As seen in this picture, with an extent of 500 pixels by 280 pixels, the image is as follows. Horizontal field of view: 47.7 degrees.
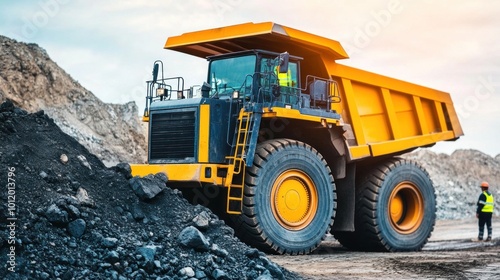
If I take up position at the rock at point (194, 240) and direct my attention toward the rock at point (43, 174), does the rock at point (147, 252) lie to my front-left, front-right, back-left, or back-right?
front-left

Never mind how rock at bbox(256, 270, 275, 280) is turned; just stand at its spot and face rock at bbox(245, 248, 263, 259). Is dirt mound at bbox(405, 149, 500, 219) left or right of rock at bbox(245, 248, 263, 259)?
right

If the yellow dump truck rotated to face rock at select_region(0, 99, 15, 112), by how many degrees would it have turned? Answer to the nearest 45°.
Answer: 0° — it already faces it

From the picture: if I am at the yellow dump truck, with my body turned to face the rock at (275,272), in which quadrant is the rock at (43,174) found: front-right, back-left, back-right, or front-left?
front-right

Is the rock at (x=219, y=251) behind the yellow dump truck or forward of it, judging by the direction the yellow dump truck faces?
forward

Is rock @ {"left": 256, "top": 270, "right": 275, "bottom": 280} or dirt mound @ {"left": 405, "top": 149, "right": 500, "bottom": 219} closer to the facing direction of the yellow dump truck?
the rock

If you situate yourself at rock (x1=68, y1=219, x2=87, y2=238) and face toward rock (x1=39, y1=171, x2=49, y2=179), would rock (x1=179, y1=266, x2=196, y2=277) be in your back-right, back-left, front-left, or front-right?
back-right

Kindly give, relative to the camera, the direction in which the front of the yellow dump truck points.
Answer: facing the viewer and to the left of the viewer

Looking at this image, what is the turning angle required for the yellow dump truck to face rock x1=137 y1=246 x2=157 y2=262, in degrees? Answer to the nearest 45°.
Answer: approximately 45° to its left

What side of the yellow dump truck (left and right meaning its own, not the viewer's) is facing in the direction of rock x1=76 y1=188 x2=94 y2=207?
front

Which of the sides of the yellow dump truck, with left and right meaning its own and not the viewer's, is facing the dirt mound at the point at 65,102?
right

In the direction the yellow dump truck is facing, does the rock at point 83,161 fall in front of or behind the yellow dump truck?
in front

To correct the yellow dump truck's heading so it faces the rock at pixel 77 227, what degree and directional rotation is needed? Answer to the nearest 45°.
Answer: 0° — it already faces it

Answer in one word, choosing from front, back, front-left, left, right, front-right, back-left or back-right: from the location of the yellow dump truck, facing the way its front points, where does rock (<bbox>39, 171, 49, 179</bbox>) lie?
front
